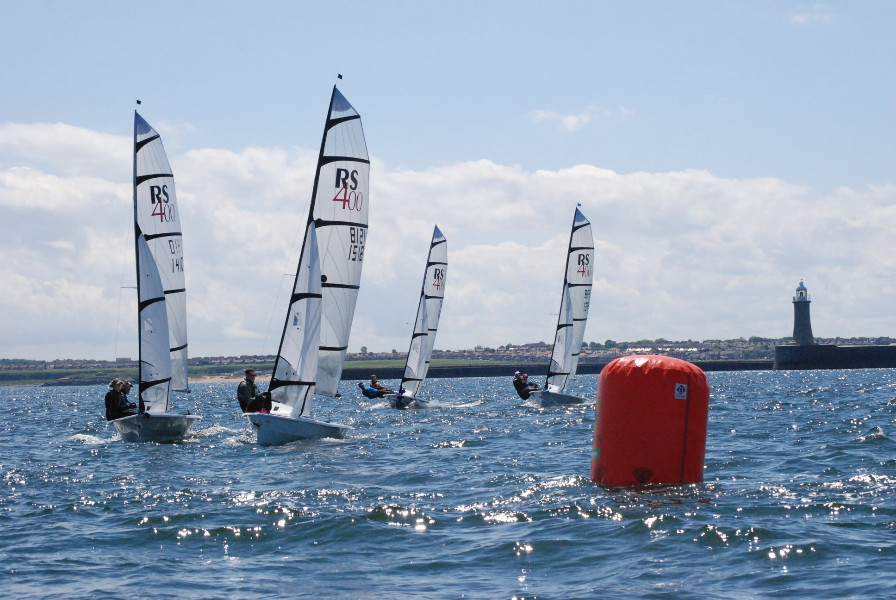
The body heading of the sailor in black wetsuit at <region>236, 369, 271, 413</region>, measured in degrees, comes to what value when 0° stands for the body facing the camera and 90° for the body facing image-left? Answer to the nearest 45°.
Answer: approximately 315°

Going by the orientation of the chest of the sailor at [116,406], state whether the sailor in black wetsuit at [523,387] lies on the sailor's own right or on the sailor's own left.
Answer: on the sailor's own left

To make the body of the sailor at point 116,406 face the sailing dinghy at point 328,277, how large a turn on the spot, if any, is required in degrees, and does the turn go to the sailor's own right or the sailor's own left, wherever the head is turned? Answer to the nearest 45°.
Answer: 0° — they already face it

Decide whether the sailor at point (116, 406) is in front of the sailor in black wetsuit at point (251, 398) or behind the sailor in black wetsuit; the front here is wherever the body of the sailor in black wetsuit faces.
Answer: behind

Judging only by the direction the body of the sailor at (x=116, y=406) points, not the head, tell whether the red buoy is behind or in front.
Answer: in front

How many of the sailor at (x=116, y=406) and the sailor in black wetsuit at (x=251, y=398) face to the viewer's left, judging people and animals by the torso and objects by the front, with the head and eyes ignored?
0

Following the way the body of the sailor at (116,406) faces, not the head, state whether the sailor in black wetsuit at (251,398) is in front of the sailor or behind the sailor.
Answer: in front

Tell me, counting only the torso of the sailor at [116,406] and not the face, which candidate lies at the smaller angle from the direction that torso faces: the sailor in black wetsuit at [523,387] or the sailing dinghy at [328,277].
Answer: the sailing dinghy

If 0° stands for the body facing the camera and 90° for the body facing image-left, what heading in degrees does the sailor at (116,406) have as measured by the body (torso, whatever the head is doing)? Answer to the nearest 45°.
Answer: approximately 315°
